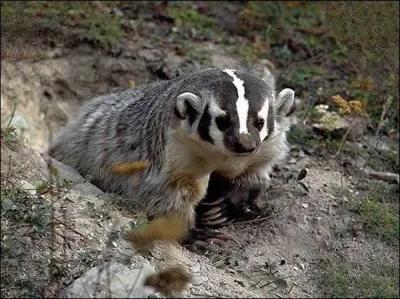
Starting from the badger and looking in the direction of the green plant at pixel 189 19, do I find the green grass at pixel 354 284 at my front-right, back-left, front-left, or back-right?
back-right

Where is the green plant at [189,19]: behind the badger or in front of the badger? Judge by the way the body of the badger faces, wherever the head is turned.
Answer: behind

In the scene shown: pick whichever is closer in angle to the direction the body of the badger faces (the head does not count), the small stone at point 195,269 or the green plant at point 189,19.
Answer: the small stone

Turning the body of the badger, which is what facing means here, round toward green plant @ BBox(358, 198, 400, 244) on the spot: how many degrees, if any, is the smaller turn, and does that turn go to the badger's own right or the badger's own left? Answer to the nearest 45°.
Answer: approximately 45° to the badger's own left

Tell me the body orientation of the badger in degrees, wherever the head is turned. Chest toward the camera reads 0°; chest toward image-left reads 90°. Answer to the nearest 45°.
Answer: approximately 315°

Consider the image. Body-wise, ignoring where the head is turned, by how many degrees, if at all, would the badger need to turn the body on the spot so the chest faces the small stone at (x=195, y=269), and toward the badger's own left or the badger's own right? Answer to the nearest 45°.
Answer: approximately 45° to the badger's own right

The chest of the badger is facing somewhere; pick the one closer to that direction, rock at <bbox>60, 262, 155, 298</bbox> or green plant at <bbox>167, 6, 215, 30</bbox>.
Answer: the rock

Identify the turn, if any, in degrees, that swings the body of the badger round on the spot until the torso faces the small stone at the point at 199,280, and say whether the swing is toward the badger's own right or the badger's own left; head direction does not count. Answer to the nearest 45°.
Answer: approximately 45° to the badger's own right
